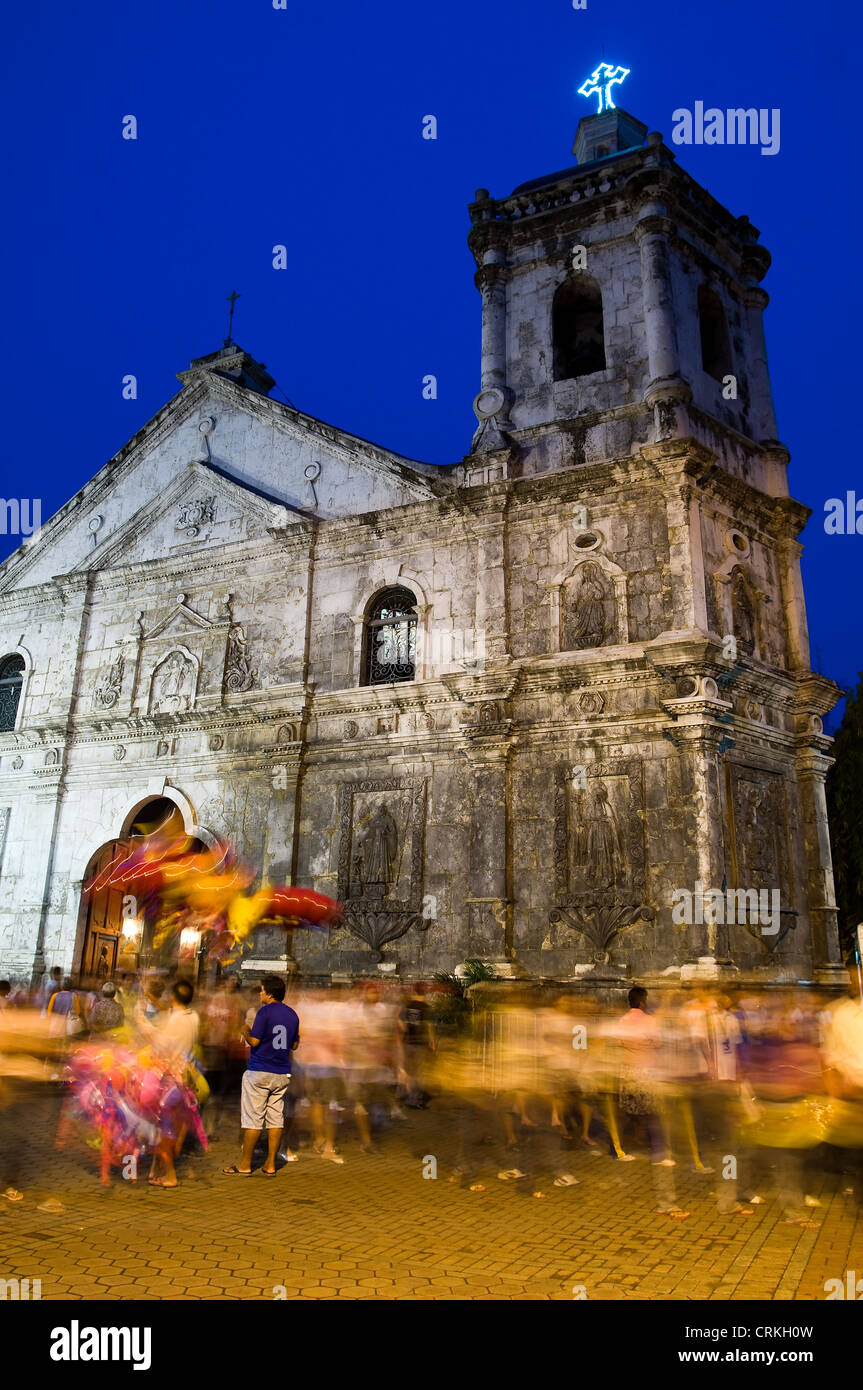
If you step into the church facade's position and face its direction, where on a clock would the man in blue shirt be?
The man in blue shirt is roughly at 11 o'clock from the church facade.

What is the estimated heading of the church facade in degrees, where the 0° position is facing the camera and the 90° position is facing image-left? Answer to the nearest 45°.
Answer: approximately 45°
